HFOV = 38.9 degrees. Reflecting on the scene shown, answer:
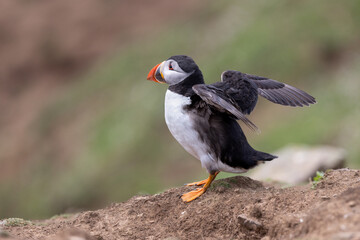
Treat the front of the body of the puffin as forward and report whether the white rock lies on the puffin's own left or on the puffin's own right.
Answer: on the puffin's own right

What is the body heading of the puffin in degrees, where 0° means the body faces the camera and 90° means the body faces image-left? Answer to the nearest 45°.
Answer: approximately 90°
